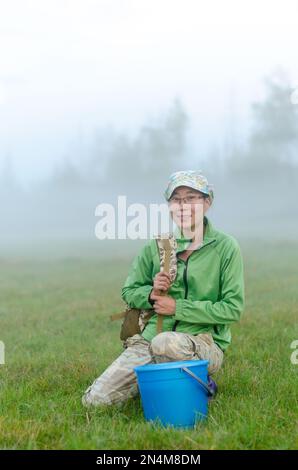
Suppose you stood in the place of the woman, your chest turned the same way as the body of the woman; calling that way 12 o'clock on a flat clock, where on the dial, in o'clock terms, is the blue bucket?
The blue bucket is roughly at 11 o'clock from the woman.

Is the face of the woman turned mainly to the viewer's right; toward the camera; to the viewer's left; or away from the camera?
toward the camera
